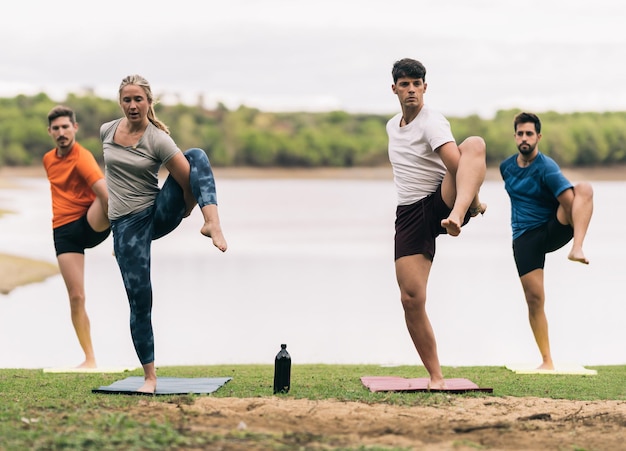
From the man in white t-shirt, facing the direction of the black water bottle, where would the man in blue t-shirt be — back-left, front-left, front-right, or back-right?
back-right

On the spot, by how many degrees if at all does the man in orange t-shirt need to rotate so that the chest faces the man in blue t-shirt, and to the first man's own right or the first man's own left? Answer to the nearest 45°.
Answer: approximately 90° to the first man's own left

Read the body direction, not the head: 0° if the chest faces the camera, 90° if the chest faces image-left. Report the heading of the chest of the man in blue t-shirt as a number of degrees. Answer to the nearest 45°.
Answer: approximately 0°

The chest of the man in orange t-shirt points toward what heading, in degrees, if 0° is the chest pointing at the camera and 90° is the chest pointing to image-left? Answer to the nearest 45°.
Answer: approximately 0°

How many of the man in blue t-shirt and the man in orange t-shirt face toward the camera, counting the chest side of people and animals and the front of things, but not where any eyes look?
2
